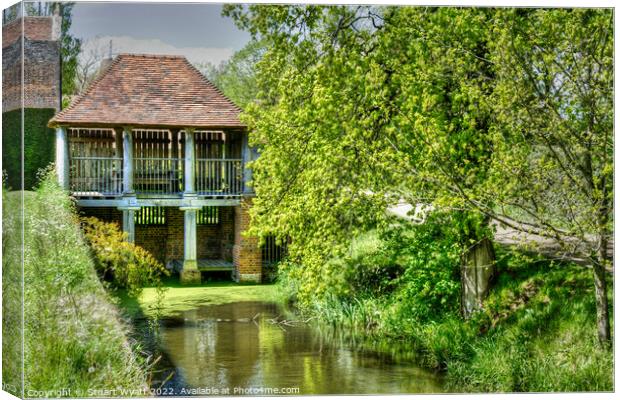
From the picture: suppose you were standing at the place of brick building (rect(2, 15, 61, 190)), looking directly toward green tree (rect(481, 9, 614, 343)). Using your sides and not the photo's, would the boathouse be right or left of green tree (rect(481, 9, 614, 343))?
left

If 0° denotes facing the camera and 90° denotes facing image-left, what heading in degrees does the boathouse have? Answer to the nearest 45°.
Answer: approximately 0°

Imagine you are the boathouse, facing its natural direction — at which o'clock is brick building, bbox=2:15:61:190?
The brick building is roughly at 4 o'clock from the boathouse.

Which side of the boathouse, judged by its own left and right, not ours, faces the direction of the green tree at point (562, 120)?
left
